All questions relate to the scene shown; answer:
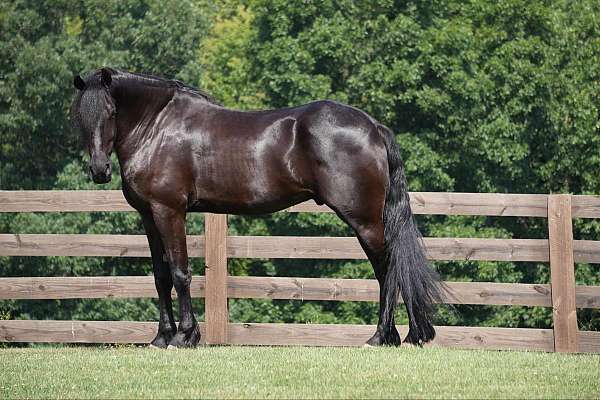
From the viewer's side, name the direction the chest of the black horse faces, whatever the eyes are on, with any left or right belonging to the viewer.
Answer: facing to the left of the viewer

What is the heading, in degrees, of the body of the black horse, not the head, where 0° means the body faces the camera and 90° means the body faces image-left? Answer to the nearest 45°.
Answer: approximately 90°
